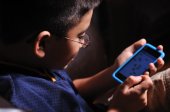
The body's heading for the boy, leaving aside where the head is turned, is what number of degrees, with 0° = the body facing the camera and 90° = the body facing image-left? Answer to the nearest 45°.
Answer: approximately 225°
